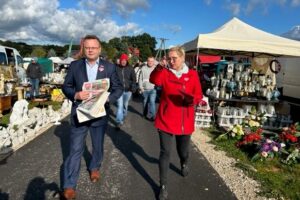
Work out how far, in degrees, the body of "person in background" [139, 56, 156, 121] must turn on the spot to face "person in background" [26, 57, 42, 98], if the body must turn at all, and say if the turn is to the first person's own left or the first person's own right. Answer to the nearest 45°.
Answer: approximately 135° to the first person's own right

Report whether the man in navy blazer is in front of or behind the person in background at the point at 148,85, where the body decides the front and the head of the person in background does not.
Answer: in front

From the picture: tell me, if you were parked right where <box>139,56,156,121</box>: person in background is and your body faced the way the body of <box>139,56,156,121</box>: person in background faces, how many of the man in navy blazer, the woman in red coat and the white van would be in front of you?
2

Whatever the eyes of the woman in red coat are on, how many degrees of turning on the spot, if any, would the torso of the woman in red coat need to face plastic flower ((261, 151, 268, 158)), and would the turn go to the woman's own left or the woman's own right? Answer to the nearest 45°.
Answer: approximately 135° to the woman's own left

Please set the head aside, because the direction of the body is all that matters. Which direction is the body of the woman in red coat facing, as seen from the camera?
toward the camera

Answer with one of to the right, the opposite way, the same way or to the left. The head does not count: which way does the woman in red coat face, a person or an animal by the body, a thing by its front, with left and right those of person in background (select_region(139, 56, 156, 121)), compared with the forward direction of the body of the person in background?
the same way

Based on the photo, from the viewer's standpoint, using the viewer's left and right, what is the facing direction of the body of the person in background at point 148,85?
facing the viewer

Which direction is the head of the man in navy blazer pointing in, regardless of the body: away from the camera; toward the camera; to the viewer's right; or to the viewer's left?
toward the camera

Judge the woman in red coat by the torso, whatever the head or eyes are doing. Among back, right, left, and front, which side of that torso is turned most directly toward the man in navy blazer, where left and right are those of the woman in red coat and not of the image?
right

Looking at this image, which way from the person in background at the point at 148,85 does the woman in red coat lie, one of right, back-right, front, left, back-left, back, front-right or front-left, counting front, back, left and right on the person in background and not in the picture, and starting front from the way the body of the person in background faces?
front

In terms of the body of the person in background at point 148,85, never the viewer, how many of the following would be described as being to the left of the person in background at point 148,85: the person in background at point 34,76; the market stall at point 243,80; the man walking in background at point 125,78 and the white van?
1

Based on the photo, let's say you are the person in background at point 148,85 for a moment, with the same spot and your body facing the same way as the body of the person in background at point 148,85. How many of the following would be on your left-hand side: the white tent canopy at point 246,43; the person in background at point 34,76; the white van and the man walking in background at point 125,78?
1
